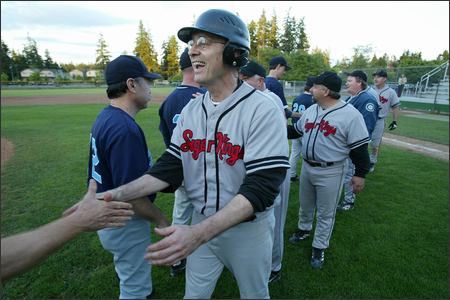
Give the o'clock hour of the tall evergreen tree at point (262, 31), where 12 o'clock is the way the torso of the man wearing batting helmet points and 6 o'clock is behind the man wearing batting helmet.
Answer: The tall evergreen tree is roughly at 5 o'clock from the man wearing batting helmet.

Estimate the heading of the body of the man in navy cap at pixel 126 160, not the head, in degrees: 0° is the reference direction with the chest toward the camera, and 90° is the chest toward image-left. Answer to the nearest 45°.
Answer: approximately 270°

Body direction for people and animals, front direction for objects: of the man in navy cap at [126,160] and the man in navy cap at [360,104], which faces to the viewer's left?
the man in navy cap at [360,104]

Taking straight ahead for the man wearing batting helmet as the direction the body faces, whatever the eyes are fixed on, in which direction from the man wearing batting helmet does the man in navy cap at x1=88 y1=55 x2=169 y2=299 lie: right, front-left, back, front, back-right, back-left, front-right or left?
right

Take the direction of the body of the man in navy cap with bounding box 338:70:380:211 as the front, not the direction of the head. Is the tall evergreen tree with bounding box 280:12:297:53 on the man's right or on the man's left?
on the man's right

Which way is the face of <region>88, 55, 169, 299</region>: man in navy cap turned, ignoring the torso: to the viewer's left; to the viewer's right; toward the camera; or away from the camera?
to the viewer's right

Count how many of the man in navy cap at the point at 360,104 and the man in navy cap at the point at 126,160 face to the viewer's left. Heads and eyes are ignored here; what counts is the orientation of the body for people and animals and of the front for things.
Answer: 1

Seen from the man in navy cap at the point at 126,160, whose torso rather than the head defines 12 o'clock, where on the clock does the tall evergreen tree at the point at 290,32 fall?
The tall evergreen tree is roughly at 10 o'clock from the man in navy cap.

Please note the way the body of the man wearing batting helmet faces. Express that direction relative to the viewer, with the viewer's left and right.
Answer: facing the viewer and to the left of the viewer

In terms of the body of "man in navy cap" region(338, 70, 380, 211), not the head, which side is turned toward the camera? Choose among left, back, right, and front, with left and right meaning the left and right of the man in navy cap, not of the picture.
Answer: left

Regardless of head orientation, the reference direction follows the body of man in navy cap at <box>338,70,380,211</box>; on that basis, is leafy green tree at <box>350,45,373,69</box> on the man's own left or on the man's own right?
on the man's own right

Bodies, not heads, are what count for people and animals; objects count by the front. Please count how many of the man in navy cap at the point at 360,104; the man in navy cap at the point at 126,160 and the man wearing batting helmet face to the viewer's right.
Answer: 1
